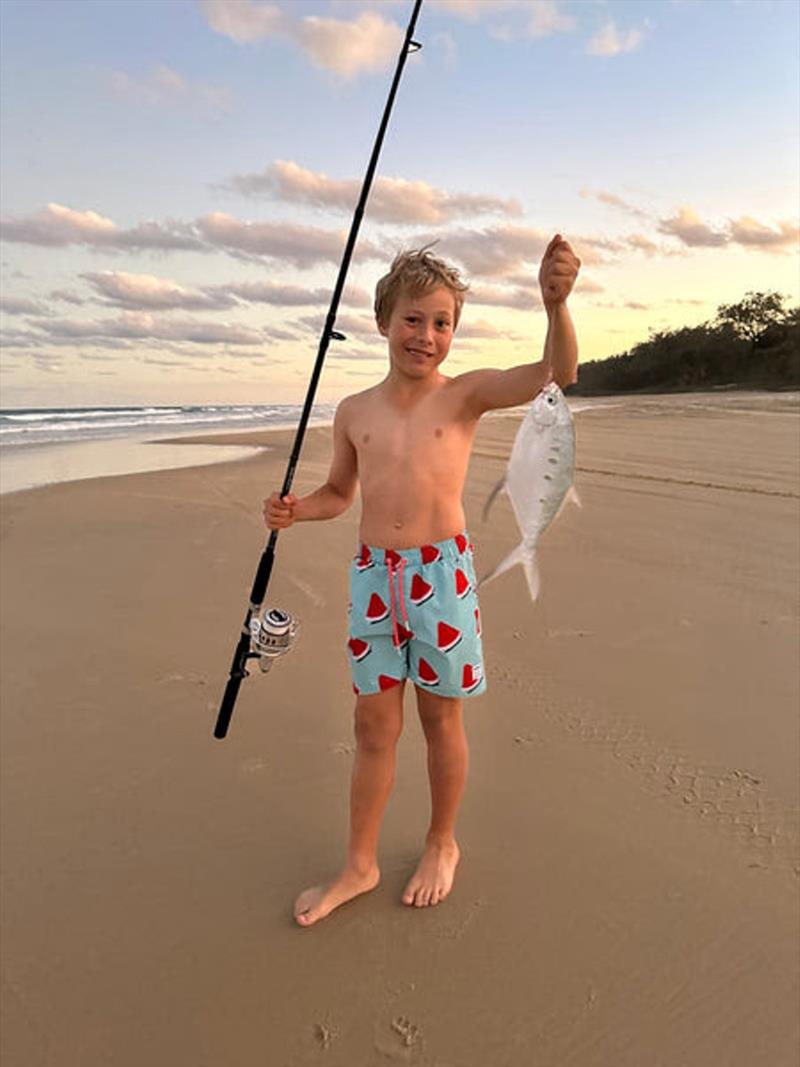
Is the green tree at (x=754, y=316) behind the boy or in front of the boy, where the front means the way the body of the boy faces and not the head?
behind

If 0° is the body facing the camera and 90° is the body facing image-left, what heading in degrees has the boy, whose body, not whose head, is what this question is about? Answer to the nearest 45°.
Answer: approximately 0°
